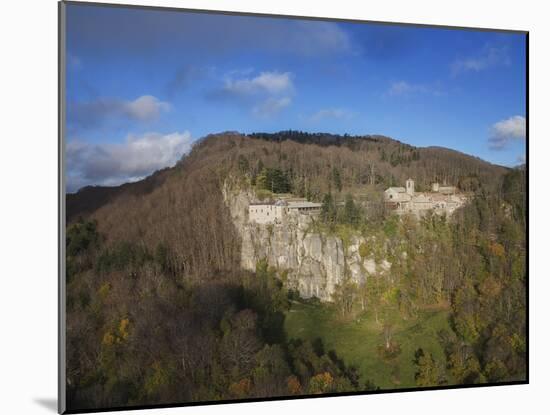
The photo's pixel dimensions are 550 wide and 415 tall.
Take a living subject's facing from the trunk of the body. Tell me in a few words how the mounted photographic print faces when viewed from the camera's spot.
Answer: facing the viewer and to the right of the viewer
